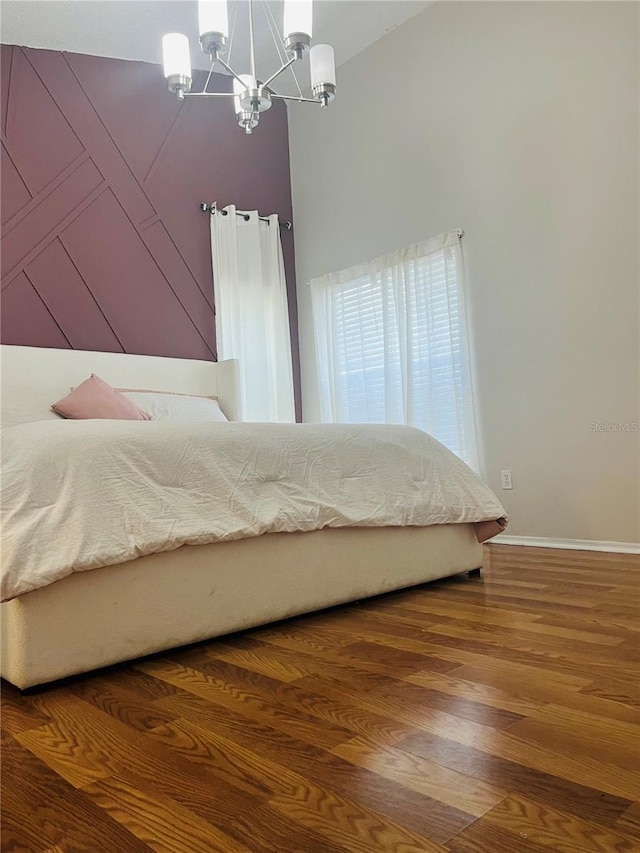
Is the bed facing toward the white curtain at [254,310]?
no

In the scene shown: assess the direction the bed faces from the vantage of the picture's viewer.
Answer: facing the viewer and to the right of the viewer

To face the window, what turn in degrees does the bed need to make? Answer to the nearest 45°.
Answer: approximately 90° to its left
